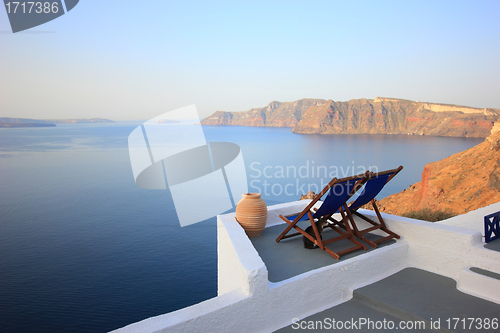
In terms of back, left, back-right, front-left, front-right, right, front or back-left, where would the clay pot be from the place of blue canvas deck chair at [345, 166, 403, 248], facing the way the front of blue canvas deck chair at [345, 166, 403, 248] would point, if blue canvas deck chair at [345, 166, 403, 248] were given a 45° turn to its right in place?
left

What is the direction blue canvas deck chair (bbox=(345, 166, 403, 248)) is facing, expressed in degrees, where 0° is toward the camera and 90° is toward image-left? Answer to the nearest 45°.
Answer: approximately 135°
